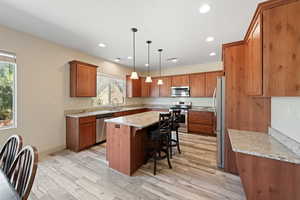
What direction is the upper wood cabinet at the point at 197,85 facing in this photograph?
toward the camera

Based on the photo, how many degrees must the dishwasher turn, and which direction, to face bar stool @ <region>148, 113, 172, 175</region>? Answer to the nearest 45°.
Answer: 0° — it already faces it

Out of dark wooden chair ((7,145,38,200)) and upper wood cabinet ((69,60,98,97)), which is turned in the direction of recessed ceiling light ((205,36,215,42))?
the upper wood cabinet

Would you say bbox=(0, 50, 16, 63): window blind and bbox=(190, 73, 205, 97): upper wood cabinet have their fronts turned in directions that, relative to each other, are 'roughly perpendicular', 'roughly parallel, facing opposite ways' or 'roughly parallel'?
roughly perpendicular

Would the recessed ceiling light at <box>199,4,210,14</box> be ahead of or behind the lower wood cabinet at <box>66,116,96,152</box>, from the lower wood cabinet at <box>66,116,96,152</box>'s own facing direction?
ahead

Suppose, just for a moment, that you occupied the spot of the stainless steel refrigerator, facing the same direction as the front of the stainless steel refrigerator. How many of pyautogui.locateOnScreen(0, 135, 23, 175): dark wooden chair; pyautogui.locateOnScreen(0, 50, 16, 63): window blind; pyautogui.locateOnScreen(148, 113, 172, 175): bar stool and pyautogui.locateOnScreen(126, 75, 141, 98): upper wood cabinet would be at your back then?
0

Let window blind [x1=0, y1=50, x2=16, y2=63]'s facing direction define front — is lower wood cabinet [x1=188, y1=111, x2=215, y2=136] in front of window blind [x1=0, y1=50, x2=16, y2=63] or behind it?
in front

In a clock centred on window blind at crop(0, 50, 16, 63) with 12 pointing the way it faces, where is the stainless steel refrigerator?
The stainless steel refrigerator is roughly at 12 o'clock from the window blind.

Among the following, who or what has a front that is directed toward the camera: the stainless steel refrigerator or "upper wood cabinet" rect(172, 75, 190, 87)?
the upper wood cabinet

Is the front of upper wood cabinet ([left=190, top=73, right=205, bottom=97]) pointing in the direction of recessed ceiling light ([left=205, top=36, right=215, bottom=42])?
yes

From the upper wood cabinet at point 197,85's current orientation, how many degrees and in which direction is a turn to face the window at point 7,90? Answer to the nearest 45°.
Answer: approximately 45° to its right

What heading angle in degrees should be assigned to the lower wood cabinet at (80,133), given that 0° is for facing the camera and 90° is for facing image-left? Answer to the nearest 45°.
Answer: approximately 315°

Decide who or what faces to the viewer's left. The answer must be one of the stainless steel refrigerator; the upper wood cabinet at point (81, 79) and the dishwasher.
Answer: the stainless steel refrigerator

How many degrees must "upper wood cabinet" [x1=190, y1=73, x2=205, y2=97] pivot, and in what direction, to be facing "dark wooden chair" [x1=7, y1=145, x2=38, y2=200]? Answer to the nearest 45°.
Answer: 0° — it already faces it

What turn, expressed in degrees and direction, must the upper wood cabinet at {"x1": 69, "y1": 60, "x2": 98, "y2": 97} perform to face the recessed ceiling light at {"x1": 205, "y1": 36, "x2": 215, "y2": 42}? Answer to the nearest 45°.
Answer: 0° — it already faces it
